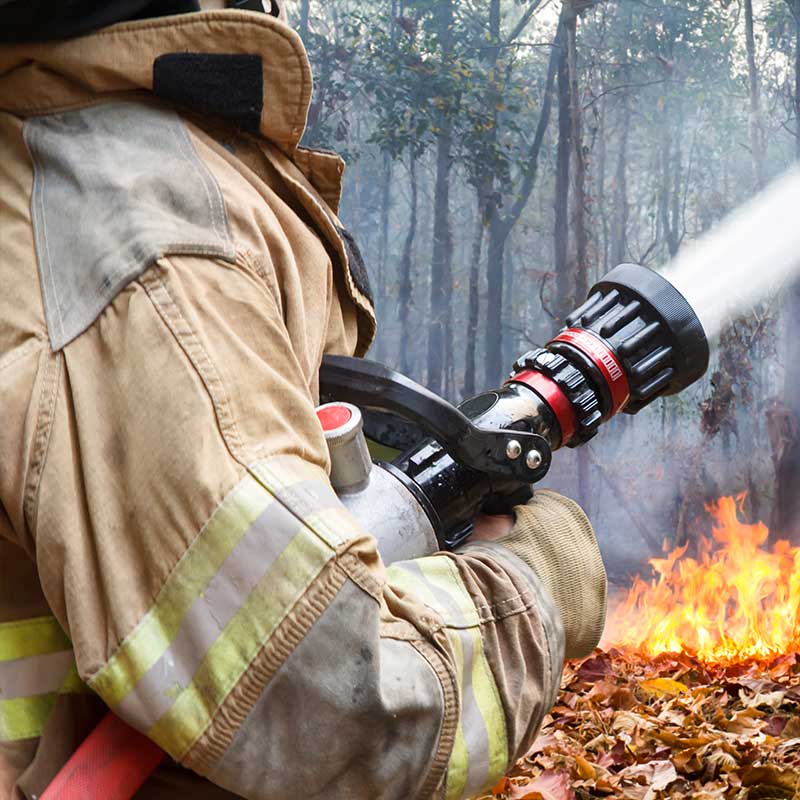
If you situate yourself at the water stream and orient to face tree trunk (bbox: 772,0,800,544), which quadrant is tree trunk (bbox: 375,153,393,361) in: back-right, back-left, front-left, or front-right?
front-left

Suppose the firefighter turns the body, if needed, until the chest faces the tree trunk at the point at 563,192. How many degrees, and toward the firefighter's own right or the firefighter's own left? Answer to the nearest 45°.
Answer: approximately 90° to the firefighter's own left

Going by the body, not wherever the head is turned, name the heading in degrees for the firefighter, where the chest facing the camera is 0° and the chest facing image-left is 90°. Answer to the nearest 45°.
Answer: approximately 270°

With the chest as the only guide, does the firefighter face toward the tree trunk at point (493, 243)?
no

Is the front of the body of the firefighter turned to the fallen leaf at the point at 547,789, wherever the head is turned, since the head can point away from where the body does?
no

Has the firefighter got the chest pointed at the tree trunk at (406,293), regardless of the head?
no

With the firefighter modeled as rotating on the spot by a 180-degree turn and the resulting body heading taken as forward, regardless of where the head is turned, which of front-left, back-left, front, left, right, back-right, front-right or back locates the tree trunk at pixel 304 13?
right

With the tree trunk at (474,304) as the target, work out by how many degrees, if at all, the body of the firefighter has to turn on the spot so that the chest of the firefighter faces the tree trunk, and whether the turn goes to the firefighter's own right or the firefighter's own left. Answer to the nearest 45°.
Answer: approximately 90° to the firefighter's own left

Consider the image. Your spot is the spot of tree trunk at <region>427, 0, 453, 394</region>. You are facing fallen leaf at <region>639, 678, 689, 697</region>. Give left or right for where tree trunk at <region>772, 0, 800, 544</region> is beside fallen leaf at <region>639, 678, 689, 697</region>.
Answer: left
